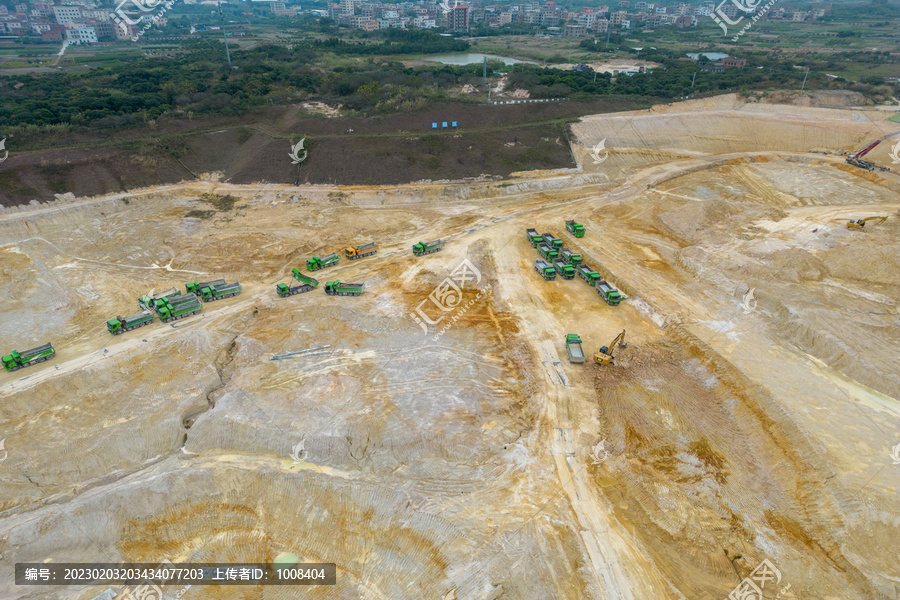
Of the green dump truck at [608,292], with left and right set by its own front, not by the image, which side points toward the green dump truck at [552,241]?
back

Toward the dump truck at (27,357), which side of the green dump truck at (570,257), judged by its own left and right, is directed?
right

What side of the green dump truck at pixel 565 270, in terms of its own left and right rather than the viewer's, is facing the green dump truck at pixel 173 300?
right

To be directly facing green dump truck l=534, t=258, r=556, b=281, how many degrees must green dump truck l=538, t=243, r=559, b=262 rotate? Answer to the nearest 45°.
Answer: approximately 45° to its right
